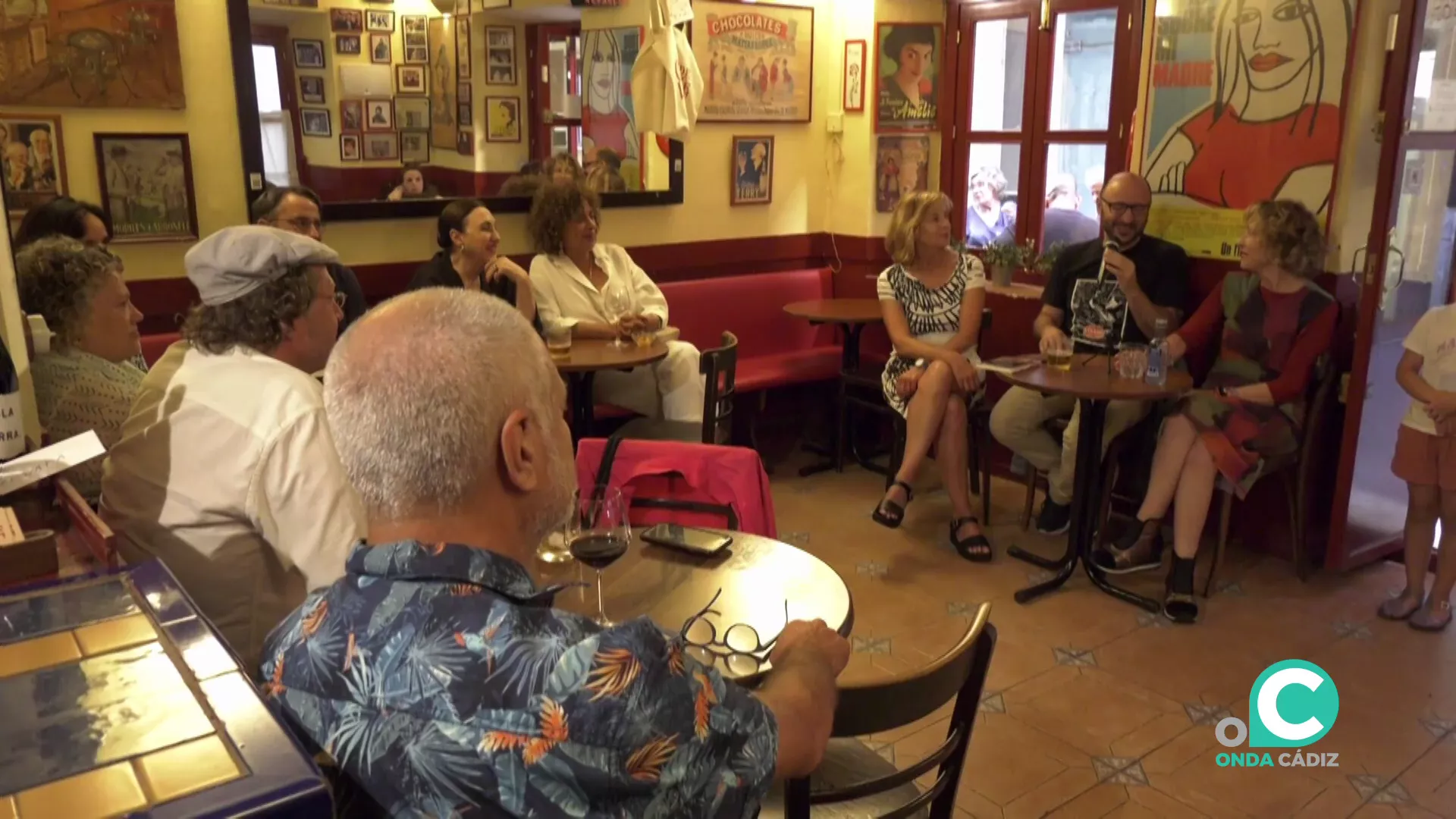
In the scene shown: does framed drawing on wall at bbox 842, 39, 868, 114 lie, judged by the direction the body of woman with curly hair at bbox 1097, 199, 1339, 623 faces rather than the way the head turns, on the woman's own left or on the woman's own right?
on the woman's own right

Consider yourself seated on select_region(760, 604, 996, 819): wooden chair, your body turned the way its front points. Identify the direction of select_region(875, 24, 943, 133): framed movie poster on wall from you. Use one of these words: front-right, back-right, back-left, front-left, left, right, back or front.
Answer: front-right

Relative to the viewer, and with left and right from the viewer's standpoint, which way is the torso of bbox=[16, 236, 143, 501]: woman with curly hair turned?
facing to the right of the viewer

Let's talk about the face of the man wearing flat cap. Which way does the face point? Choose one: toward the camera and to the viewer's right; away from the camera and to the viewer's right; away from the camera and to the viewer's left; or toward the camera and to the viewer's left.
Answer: away from the camera and to the viewer's right

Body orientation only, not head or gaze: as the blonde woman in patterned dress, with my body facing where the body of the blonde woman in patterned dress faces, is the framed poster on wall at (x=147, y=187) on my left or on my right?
on my right

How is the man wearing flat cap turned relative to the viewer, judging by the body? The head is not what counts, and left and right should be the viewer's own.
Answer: facing away from the viewer and to the right of the viewer

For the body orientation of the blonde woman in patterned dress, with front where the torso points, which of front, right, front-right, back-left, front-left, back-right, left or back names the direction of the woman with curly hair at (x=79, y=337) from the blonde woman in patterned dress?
front-right

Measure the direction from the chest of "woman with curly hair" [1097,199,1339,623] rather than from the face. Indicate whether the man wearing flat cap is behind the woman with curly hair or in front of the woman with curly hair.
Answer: in front

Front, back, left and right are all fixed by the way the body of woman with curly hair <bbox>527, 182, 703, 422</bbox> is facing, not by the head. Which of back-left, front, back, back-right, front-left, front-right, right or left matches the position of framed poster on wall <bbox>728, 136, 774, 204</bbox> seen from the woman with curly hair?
left

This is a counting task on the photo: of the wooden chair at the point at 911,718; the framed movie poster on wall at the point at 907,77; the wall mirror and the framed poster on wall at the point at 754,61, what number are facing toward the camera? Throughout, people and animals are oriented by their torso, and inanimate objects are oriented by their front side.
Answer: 3

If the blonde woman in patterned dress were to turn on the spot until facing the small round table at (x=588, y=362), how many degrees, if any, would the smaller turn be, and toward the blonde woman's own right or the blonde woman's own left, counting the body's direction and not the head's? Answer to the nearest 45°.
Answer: approximately 45° to the blonde woman's own right

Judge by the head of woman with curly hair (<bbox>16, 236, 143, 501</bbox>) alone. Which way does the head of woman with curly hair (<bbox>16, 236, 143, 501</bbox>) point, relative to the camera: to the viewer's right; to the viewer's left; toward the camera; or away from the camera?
to the viewer's right

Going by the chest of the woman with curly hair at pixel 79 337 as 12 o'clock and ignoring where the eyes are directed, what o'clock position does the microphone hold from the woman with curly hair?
The microphone is roughly at 12 o'clock from the woman with curly hair.
